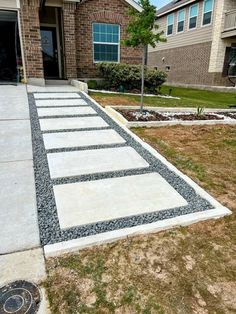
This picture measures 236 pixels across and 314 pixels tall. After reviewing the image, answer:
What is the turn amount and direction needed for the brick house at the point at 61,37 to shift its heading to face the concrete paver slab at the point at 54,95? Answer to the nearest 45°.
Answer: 0° — it already faces it

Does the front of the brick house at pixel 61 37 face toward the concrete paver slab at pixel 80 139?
yes

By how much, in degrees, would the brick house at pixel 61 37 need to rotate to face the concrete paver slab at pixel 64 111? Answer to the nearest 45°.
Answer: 0° — it already faces it

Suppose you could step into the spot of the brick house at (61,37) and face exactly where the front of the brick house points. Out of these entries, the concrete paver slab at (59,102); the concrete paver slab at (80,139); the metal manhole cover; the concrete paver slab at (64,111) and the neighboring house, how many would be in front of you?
4

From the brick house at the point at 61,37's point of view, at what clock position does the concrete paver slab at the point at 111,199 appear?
The concrete paver slab is roughly at 12 o'clock from the brick house.

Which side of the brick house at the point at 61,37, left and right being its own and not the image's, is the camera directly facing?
front

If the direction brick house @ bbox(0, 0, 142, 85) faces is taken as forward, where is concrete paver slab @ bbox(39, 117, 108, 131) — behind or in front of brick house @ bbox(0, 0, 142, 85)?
in front

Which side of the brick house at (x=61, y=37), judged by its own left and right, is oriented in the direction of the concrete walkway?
front

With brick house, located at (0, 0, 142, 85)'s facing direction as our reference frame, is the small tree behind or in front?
in front
